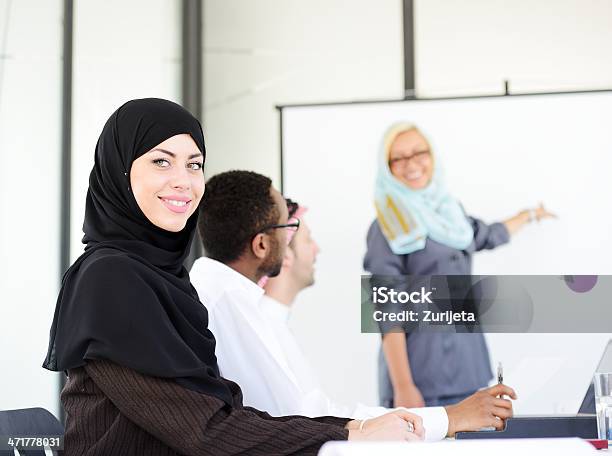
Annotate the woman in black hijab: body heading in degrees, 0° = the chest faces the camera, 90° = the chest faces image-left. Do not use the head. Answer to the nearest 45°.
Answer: approximately 270°

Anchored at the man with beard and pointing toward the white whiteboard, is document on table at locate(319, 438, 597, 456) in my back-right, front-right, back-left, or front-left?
back-right

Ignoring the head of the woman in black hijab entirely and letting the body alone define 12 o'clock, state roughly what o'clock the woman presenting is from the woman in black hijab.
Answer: The woman presenting is roughly at 10 o'clock from the woman in black hijab.

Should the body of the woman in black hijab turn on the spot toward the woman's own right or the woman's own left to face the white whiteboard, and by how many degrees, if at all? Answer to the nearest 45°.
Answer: approximately 45° to the woman's own left

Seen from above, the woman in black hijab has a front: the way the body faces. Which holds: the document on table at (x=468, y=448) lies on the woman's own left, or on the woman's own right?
on the woman's own right

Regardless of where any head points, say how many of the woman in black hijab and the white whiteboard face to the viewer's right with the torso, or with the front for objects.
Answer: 1

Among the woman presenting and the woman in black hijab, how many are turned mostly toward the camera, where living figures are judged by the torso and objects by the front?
1

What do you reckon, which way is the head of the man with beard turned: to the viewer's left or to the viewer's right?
to the viewer's right

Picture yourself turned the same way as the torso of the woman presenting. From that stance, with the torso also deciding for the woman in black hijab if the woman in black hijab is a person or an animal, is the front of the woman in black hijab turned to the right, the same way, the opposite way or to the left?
to the left

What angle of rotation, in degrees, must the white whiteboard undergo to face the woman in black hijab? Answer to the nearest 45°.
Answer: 0° — it already faces them

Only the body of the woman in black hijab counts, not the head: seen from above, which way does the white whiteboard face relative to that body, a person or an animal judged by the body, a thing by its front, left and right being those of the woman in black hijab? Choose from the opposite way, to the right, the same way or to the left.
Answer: to the right

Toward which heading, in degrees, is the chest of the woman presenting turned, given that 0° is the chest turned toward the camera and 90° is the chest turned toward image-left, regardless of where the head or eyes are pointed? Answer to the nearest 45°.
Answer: approximately 0°

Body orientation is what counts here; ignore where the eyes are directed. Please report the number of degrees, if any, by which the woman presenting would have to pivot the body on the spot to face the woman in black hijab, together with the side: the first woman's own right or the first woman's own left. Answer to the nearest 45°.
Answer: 0° — they already face them
